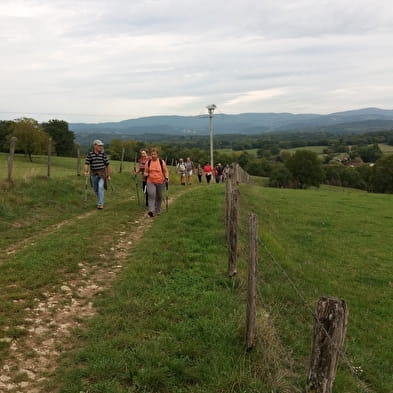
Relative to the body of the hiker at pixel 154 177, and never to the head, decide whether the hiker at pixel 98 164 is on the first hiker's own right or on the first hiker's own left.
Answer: on the first hiker's own right

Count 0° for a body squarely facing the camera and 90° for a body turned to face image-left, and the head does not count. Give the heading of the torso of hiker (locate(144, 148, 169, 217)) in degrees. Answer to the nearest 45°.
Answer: approximately 0°

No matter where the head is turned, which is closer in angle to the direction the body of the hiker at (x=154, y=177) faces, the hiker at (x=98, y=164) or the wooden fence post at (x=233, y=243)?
the wooden fence post

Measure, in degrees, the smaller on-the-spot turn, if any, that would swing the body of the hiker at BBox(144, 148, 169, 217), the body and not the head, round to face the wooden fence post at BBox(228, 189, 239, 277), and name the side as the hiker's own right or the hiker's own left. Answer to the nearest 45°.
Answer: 0° — they already face it
